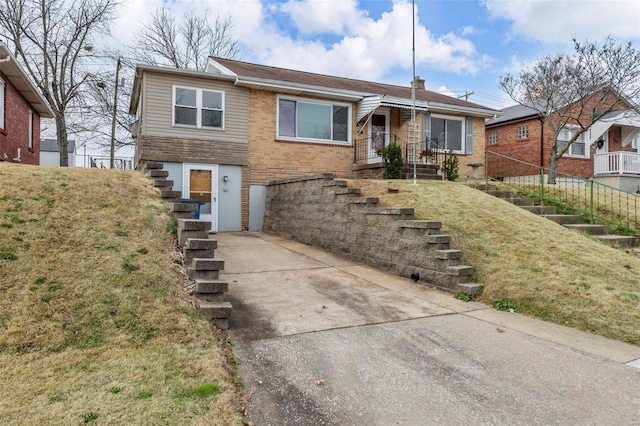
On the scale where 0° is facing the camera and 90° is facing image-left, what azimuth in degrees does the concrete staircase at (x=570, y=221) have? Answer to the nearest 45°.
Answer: approximately 315°

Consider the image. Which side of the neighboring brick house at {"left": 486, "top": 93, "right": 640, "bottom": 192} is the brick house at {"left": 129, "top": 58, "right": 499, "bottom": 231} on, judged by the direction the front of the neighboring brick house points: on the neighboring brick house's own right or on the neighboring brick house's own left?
on the neighboring brick house's own right

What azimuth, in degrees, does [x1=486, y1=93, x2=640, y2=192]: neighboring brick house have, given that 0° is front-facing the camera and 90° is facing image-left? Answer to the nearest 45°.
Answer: approximately 315°

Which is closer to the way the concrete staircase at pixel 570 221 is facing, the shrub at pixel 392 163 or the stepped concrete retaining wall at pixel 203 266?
the stepped concrete retaining wall

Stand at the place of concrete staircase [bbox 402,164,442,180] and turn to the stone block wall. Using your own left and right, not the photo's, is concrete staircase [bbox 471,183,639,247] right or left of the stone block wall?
left

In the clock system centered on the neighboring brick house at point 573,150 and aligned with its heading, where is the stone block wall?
The stone block wall is roughly at 2 o'clock from the neighboring brick house.

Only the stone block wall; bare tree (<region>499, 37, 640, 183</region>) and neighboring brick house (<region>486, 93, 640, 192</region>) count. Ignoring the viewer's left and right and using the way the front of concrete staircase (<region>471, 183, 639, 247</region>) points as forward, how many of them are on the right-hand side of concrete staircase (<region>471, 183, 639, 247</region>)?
1

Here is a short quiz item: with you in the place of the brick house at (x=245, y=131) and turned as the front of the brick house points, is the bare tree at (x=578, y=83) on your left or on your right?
on your left
